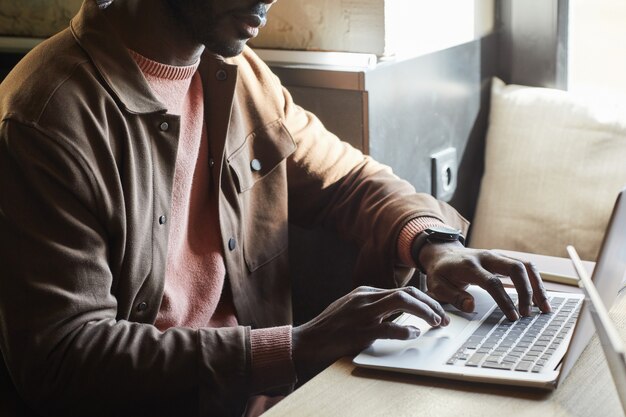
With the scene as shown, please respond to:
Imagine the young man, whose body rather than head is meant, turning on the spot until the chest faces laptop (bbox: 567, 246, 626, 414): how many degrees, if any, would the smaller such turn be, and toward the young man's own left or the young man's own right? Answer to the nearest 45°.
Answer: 0° — they already face it

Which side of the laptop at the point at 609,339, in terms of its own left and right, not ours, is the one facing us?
right

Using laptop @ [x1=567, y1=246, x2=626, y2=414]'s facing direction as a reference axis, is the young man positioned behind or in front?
behind

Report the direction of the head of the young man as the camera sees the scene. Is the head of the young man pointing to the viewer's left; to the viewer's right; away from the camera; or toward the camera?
to the viewer's right

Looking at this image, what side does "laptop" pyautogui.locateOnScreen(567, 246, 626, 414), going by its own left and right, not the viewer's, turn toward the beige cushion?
left

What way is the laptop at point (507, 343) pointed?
to the viewer's left
